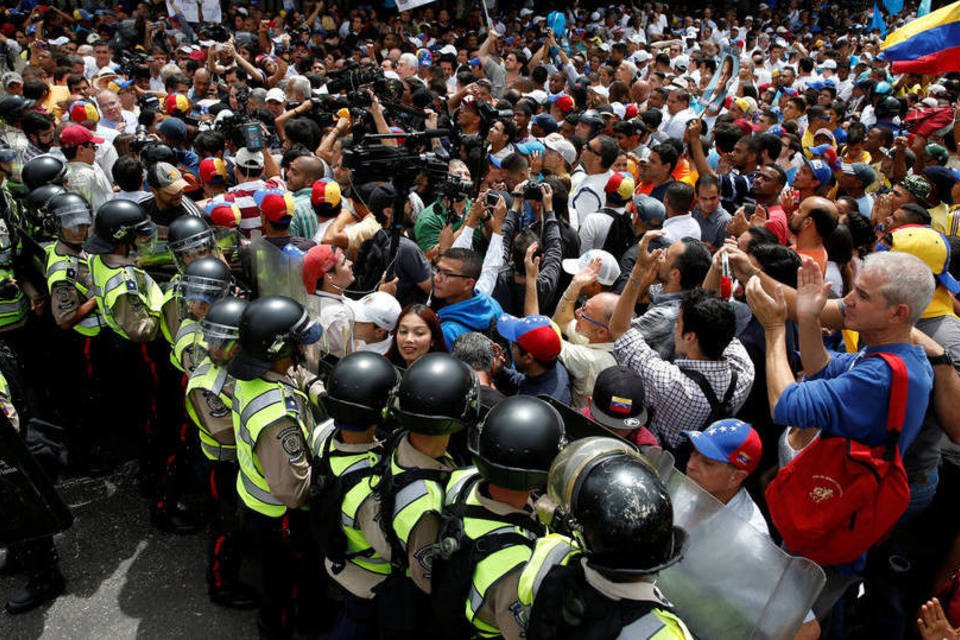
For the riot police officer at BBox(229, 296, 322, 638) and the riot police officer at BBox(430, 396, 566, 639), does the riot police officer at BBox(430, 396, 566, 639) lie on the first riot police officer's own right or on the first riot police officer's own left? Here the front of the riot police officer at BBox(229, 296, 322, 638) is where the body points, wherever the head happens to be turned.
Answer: on the first riot police officer's own right

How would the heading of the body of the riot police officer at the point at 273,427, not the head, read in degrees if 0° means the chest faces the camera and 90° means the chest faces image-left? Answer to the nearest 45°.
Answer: approximately 225°

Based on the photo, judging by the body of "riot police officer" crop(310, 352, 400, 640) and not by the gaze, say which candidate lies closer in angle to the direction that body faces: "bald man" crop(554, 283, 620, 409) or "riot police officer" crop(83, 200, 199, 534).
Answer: the bald man

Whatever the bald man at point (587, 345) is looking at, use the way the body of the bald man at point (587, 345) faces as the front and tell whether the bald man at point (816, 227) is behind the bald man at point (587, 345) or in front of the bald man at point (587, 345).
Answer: behind

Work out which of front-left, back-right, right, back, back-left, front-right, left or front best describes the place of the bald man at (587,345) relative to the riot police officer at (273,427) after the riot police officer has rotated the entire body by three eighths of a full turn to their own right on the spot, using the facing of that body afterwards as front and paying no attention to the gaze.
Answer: left

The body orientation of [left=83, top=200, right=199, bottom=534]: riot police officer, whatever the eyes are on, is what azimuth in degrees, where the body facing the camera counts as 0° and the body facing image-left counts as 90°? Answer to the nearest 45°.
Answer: approximately 270°

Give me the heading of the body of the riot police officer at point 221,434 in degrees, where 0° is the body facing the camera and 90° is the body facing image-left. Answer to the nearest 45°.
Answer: approximately 270°

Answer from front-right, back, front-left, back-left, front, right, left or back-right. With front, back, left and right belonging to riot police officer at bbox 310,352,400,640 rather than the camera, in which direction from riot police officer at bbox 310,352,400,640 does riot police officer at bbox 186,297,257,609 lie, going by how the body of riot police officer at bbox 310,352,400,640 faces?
left

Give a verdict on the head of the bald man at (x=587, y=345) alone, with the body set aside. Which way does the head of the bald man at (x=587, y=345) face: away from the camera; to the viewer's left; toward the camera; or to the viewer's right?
to the viewer's left

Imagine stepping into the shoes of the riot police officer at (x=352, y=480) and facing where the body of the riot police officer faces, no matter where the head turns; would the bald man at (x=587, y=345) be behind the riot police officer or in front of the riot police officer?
in front
